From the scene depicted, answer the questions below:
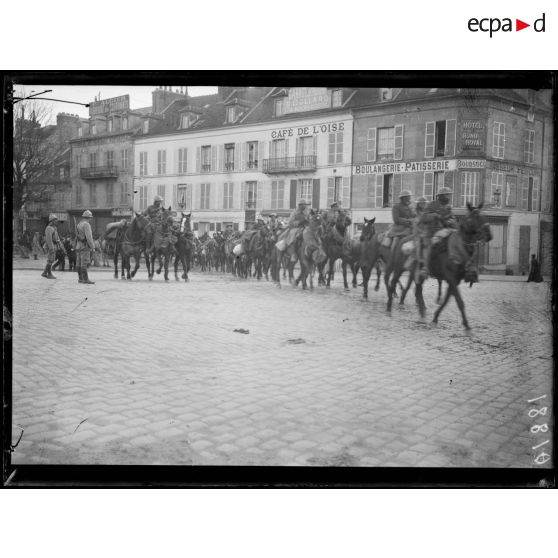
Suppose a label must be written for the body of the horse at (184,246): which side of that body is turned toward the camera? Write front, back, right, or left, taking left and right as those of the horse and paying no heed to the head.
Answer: front

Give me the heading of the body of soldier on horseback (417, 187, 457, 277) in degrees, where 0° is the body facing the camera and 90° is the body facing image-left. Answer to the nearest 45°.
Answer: approximately 315°

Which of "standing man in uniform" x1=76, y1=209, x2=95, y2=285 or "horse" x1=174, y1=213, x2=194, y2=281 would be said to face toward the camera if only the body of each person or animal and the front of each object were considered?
the horse

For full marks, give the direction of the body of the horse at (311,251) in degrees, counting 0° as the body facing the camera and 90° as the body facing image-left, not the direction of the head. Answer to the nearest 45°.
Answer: approximately 315°

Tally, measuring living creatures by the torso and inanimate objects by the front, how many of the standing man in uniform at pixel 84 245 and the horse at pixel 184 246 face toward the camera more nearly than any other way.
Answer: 1

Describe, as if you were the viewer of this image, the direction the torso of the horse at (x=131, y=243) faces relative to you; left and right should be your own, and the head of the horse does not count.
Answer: facing the viewer and to the right of the viewer

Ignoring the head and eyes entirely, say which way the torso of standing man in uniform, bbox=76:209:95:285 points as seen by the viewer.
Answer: to the viewer's right

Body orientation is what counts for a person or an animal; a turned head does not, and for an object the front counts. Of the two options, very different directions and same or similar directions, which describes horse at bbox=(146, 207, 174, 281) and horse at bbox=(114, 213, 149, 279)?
same or similar directions
